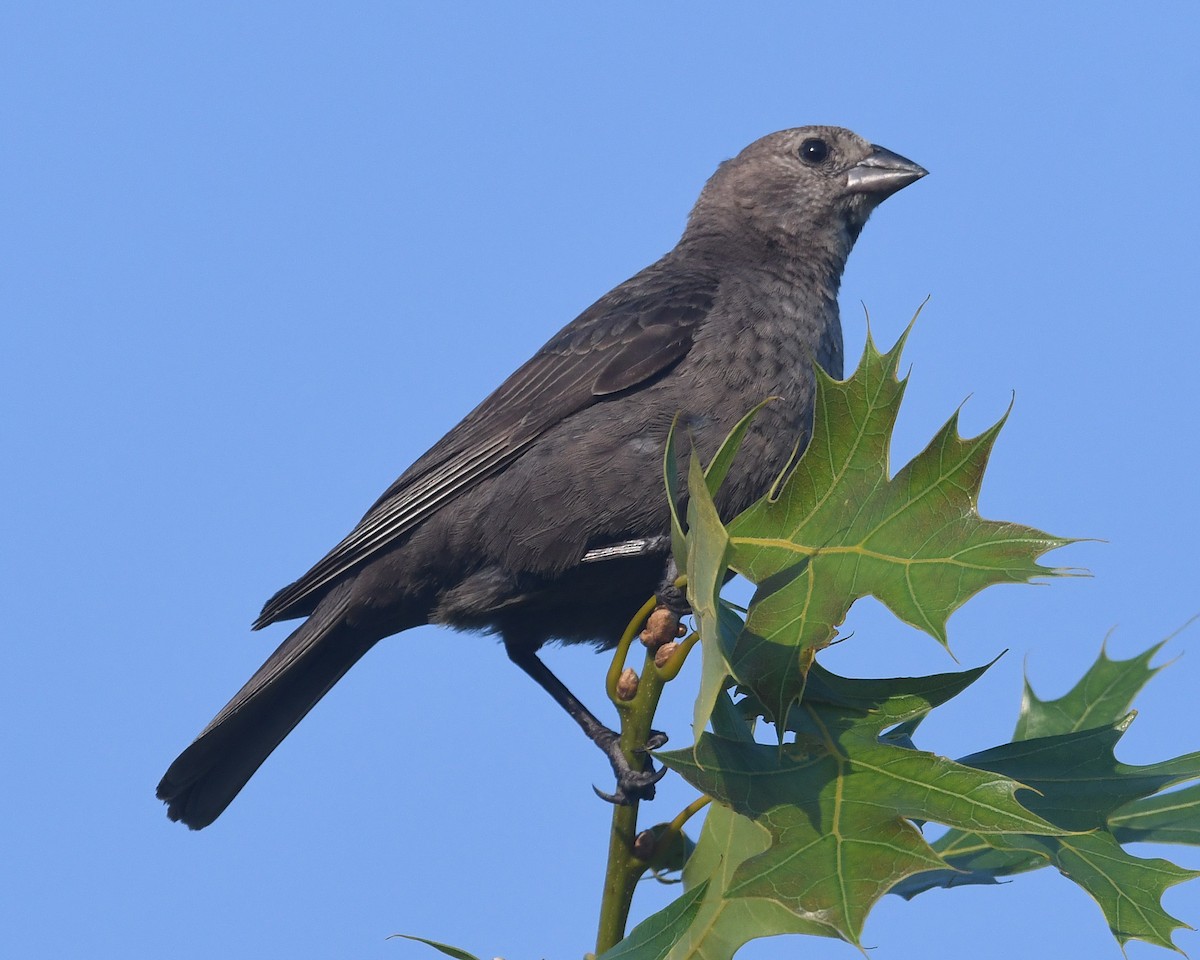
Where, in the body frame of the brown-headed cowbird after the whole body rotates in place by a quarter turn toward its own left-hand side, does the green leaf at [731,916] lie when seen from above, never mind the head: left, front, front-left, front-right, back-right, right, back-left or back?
right

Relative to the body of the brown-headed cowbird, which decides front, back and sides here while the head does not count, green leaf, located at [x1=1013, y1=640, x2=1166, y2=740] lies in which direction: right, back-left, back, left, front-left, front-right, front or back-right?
front-right

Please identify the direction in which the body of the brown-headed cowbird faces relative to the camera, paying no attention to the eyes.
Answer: to the viewer's right

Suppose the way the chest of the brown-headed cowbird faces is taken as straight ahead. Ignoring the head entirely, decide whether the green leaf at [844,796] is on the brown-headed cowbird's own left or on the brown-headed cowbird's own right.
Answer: on the brown-headed cowbird's own right

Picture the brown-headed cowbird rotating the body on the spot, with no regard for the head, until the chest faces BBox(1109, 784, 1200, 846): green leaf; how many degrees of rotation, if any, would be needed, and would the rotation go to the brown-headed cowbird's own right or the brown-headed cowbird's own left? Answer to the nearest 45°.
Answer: approximately 45° to the brown-headed cowbird's own right

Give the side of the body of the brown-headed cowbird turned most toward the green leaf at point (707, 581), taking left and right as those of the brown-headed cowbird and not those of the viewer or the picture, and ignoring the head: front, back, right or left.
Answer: front
